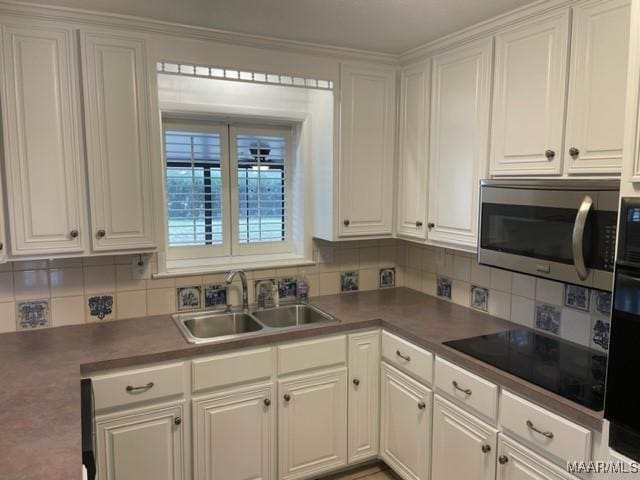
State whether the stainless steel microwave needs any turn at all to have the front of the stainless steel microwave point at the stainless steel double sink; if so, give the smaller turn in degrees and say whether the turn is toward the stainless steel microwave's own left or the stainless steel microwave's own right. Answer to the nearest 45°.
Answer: approximately 45° to the stainless steel microwave's own right

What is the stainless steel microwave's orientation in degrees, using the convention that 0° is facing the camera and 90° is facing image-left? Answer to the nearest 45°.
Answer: approximately 45°

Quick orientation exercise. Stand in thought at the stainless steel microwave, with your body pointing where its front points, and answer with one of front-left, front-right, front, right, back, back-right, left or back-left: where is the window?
front-right
